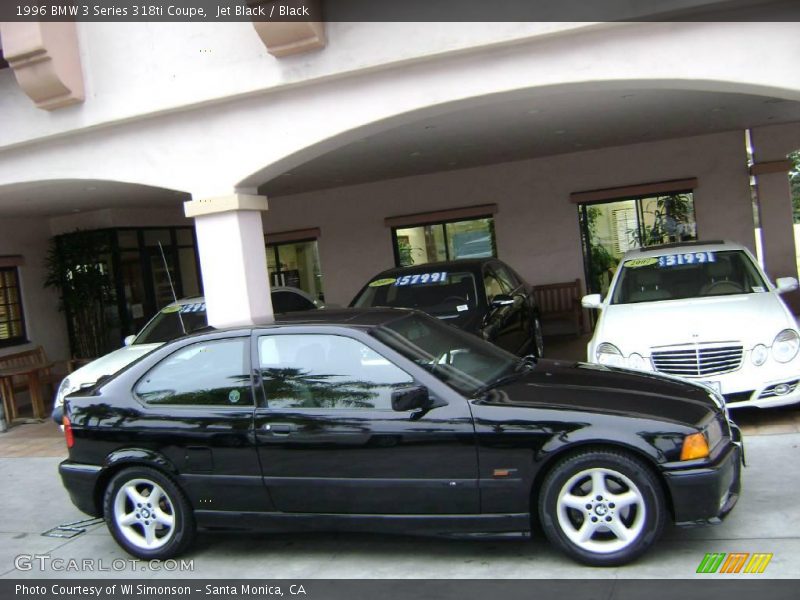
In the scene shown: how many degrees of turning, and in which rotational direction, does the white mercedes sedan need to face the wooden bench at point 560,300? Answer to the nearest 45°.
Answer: approximately 180°

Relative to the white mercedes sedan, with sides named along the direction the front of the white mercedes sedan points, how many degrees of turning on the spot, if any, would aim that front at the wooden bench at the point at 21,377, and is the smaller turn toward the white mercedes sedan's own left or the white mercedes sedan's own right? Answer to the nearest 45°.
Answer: approximately 90° to the white mercedes sedan's own right

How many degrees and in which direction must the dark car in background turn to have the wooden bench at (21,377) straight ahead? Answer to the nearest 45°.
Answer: approximately 45° to its right

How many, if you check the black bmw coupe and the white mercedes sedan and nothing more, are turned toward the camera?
1

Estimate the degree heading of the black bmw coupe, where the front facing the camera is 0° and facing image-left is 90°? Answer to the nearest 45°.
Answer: approximately 270°

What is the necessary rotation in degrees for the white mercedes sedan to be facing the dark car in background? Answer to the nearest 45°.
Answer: approximately 135° to its right

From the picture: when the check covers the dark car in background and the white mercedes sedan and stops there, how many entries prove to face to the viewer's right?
0

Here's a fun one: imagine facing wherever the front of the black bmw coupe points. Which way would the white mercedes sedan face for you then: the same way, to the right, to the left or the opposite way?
to the right

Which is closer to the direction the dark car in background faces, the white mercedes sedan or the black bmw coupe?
the black bmw coupe

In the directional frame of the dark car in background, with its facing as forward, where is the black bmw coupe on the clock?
The black bmw coupe is roughly at 11 o'clock from the dark car in background.

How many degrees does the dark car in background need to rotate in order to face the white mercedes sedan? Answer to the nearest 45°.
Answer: approximately 90° to its left
